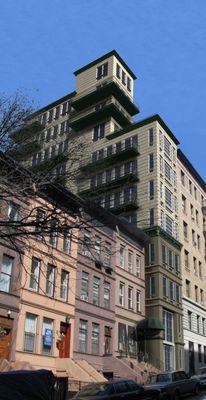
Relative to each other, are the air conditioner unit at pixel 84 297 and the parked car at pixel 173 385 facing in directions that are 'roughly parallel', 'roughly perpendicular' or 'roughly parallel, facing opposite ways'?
roughly perpendicular

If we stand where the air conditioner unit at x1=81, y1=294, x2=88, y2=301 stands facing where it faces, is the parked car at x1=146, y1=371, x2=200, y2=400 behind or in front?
in front

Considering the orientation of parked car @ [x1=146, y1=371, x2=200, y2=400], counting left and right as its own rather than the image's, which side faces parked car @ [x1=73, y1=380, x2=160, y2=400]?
front

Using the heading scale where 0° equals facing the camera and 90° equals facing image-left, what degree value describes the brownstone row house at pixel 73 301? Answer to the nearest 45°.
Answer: approximately 315°

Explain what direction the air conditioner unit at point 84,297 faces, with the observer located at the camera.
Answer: facing the viewer and to the right of the viewer

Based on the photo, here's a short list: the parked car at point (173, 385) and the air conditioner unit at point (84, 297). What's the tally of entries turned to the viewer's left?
0

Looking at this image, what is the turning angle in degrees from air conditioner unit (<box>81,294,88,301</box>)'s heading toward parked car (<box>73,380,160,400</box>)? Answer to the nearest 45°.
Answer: approximately 45° to its right
